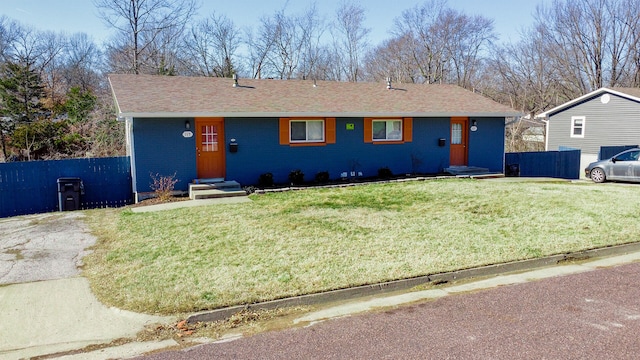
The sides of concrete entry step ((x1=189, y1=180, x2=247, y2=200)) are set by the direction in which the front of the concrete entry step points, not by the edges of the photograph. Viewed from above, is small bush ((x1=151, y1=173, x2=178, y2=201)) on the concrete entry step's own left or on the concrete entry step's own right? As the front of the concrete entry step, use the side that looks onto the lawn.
on the concrete entry step's own right

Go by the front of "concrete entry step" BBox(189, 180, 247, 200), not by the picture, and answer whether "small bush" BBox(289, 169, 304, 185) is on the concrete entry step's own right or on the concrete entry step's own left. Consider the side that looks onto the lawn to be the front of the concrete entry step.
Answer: on the concrete entry step's own left

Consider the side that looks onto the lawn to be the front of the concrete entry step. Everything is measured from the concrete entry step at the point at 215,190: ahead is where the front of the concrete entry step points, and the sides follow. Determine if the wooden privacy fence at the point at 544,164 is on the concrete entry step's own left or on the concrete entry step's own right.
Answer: on the concrete entry step's own left

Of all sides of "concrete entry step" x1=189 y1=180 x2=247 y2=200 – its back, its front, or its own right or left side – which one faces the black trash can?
right

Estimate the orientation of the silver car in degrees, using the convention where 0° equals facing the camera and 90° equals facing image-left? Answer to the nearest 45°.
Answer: approximately 90°

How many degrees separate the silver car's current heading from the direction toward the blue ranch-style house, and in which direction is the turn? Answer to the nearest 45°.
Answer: approximately 45° to its left

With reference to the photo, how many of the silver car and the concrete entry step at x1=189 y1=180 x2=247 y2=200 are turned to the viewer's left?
1

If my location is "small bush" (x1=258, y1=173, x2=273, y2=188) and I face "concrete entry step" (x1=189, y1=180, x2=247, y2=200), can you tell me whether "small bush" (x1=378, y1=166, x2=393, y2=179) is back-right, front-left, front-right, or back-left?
back-left

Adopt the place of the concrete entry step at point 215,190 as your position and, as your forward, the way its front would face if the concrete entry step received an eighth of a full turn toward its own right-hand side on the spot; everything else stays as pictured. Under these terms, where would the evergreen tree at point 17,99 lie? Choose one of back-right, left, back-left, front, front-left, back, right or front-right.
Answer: right

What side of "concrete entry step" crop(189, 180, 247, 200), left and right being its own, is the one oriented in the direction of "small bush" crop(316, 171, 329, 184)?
left

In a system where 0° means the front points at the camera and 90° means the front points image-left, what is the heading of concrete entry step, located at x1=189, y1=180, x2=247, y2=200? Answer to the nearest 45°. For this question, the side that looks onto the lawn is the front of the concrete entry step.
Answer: approximately 0°
